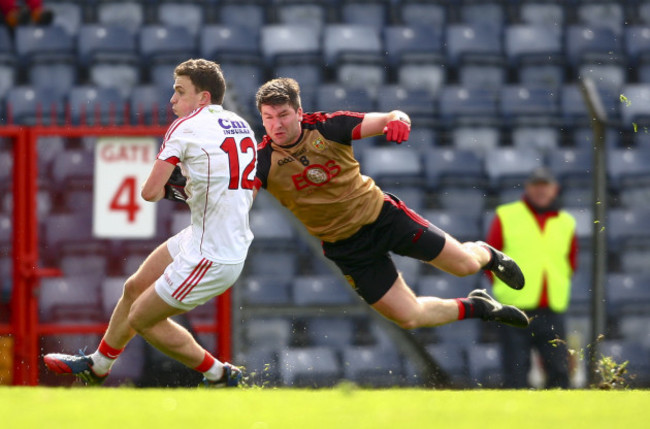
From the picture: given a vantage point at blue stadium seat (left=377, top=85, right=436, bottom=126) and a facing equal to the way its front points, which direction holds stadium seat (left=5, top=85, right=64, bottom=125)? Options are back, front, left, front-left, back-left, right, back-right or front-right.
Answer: right

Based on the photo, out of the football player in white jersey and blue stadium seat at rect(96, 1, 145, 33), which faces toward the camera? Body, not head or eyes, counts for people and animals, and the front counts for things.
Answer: the blue stadium seat

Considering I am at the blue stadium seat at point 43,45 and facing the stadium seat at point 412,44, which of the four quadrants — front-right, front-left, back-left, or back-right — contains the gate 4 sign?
front-right

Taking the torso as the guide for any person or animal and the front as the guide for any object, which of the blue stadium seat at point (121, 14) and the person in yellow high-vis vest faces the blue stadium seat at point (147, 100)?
the blue stadium seat at point (121, 14)

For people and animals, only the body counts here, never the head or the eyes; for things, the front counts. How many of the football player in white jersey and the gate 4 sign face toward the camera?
1

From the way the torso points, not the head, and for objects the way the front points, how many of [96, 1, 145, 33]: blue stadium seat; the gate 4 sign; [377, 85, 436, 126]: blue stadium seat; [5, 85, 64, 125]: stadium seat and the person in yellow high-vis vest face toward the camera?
5

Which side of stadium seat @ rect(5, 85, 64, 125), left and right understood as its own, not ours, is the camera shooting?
front

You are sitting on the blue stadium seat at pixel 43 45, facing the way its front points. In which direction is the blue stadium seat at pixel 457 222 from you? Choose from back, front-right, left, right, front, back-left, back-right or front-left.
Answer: front-left

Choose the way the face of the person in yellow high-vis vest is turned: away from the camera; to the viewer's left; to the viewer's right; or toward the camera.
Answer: toward the camera

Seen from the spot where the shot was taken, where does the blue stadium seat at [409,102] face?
facing the viewer

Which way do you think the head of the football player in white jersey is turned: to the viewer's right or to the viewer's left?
to the viewer's left

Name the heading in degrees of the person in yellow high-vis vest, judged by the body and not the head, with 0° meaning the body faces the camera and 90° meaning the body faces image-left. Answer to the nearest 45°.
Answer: approximately 0°

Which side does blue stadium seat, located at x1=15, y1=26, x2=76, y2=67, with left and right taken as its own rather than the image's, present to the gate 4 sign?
front

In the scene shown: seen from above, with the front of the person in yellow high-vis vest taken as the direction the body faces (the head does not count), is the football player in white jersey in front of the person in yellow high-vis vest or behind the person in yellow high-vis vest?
in front

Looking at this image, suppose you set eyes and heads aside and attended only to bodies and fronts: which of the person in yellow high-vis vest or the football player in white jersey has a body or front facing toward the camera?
the person in yellow high-vis vest

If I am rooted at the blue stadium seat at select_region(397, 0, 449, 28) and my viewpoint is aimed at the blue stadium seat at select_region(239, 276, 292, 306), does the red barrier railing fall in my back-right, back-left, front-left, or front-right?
front-right

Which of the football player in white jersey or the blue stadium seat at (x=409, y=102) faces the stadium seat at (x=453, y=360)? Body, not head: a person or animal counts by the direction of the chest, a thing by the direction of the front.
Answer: the blue stadium seat

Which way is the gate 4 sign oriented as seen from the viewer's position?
toward the camera

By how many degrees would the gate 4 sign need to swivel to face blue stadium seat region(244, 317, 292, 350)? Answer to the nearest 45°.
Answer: approximately 90° to its left
